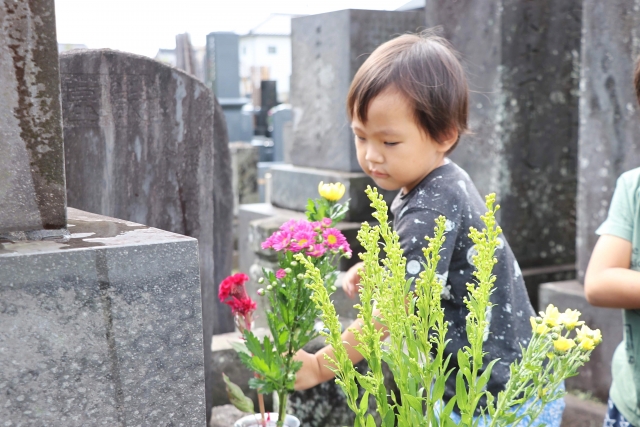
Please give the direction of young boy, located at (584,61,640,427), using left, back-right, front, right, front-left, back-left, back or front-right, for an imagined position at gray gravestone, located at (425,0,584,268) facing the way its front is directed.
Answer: front-left

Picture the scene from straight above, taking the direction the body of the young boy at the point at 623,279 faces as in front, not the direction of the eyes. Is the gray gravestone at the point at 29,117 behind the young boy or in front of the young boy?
in front

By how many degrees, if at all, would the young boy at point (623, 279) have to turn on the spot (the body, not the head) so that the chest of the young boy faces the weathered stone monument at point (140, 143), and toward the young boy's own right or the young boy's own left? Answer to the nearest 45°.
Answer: approximately 90° to the young boy's own right

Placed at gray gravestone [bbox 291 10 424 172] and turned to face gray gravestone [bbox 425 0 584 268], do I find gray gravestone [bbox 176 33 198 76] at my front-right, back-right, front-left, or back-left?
back-left

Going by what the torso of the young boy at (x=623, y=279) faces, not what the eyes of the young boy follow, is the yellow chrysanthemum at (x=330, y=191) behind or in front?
in front

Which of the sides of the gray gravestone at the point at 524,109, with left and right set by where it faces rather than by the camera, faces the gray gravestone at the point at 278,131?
right

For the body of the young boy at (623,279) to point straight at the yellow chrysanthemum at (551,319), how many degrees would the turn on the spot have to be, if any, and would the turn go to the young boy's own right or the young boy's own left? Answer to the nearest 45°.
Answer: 0° — they already face it

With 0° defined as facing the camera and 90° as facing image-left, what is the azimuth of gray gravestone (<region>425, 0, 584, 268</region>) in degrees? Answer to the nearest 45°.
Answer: approximately 45°

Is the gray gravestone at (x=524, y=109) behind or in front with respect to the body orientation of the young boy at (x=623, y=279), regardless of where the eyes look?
behind
